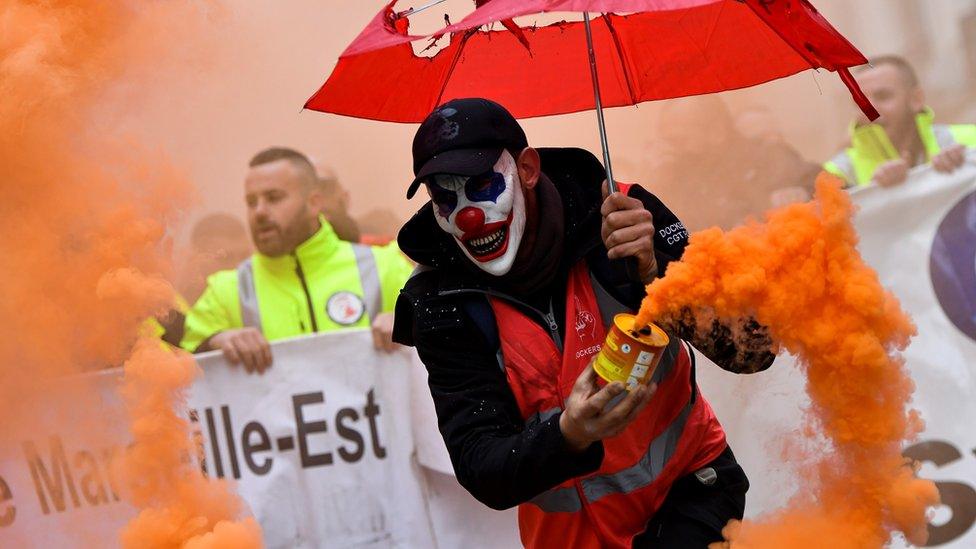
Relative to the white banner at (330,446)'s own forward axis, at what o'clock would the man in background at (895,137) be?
The man in background is roughly at 9 o'clock from the white banner.

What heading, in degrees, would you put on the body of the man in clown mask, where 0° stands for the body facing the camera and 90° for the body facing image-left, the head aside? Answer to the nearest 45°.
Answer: approximately 0°

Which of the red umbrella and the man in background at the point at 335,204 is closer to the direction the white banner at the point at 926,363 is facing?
the red umbrella

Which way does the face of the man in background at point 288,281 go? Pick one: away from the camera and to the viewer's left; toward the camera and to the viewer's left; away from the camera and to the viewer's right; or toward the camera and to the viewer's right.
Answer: toward the camera and to the viewer's left

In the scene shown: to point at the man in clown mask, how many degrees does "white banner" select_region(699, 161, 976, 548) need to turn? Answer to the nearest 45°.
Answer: approximately 45° to its right

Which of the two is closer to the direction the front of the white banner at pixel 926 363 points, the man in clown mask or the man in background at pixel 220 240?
the man in clown mask

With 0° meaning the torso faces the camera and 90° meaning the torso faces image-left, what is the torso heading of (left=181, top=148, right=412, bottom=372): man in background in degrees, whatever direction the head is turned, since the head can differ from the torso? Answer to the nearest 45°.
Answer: approximately 0°

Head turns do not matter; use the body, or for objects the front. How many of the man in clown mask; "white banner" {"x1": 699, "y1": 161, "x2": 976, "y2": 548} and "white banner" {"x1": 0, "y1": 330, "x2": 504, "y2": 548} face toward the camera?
3

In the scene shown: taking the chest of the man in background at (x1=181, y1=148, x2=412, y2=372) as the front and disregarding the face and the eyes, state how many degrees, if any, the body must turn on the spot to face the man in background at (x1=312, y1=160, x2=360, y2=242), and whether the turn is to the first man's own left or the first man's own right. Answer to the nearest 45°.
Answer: approximately 135° to the first man's own left

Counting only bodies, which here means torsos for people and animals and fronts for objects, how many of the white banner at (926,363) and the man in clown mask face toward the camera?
2

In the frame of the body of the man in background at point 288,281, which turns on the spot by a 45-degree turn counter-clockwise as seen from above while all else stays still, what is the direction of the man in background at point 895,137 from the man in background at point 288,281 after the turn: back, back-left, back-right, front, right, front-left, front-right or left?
front-left
